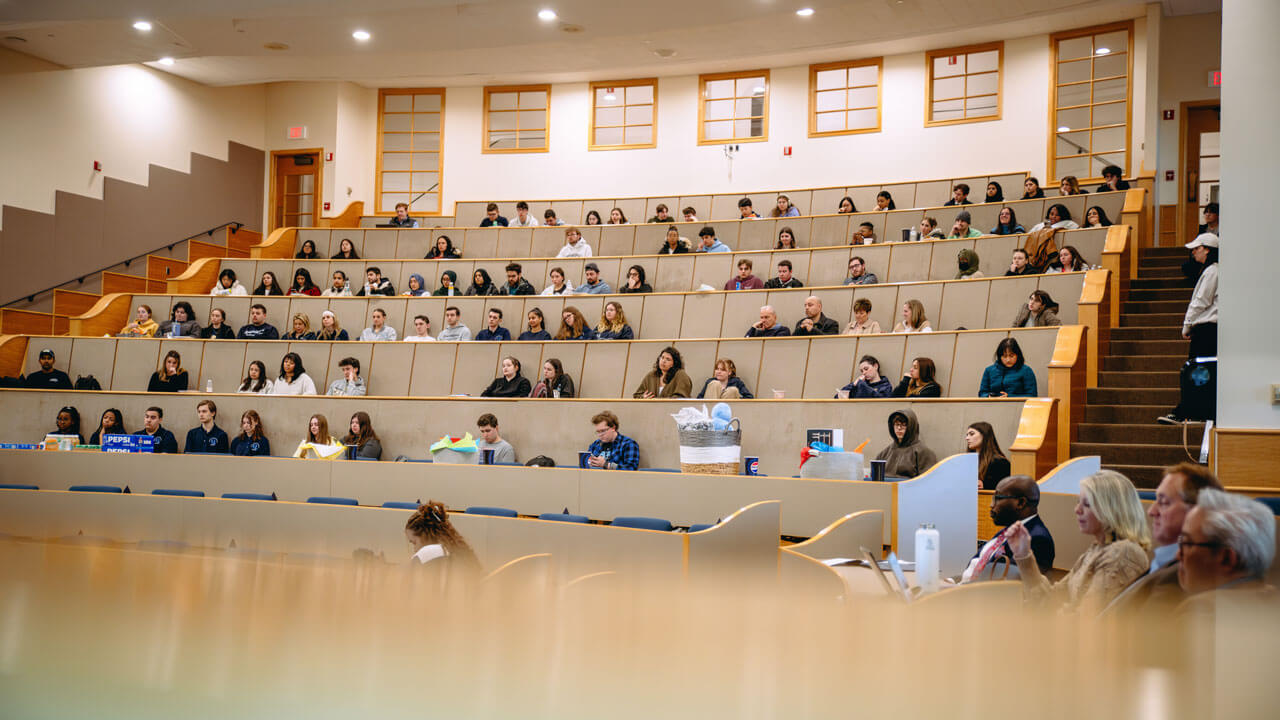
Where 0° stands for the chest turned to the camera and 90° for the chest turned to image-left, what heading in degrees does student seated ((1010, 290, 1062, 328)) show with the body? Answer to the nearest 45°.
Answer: approximately 45°

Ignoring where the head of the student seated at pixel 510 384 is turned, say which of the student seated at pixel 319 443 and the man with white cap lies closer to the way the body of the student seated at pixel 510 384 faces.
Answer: the student seated

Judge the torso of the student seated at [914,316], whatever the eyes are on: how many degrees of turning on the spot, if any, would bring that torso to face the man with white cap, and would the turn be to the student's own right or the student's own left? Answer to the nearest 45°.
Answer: approximately 90° to the student's own left

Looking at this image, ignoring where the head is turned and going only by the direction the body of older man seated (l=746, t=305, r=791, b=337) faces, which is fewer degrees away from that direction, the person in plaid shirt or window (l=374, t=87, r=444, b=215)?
the person in plaid shirt

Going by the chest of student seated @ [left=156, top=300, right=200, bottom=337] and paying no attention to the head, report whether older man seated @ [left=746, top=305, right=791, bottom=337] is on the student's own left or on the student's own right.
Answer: on the student's own left

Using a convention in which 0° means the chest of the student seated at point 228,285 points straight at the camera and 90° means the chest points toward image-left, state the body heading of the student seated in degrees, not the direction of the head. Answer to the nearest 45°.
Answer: approximately 0°

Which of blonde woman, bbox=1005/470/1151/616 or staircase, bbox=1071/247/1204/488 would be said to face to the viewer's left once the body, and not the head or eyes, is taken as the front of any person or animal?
the blonde woman

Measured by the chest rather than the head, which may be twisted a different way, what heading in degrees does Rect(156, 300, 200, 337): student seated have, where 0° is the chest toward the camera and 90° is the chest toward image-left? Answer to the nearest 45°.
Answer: approximately 0°

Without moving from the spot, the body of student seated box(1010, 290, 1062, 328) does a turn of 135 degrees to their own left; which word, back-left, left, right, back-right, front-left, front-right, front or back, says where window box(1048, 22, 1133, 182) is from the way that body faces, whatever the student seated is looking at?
left

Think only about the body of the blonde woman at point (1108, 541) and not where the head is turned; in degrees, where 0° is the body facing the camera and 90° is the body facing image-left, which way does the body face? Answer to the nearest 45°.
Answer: approximately 90°

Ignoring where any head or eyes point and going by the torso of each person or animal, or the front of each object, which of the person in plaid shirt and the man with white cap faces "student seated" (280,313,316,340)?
the man with white cap

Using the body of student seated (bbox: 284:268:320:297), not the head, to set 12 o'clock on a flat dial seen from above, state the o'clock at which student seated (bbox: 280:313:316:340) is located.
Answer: student seated (bbox: 280:313:316:340) is roughly at 12 o'clock from student seated (bbox: 284:268:320:297).

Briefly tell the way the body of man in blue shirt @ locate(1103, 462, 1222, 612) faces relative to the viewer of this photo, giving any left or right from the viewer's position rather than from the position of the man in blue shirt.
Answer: facing to the left of the viewer
